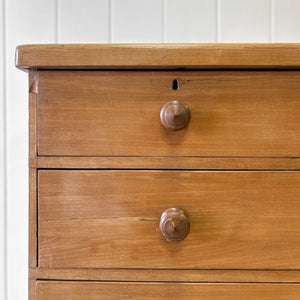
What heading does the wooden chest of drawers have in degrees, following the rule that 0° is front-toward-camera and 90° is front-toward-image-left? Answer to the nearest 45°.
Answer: approximately 0°
